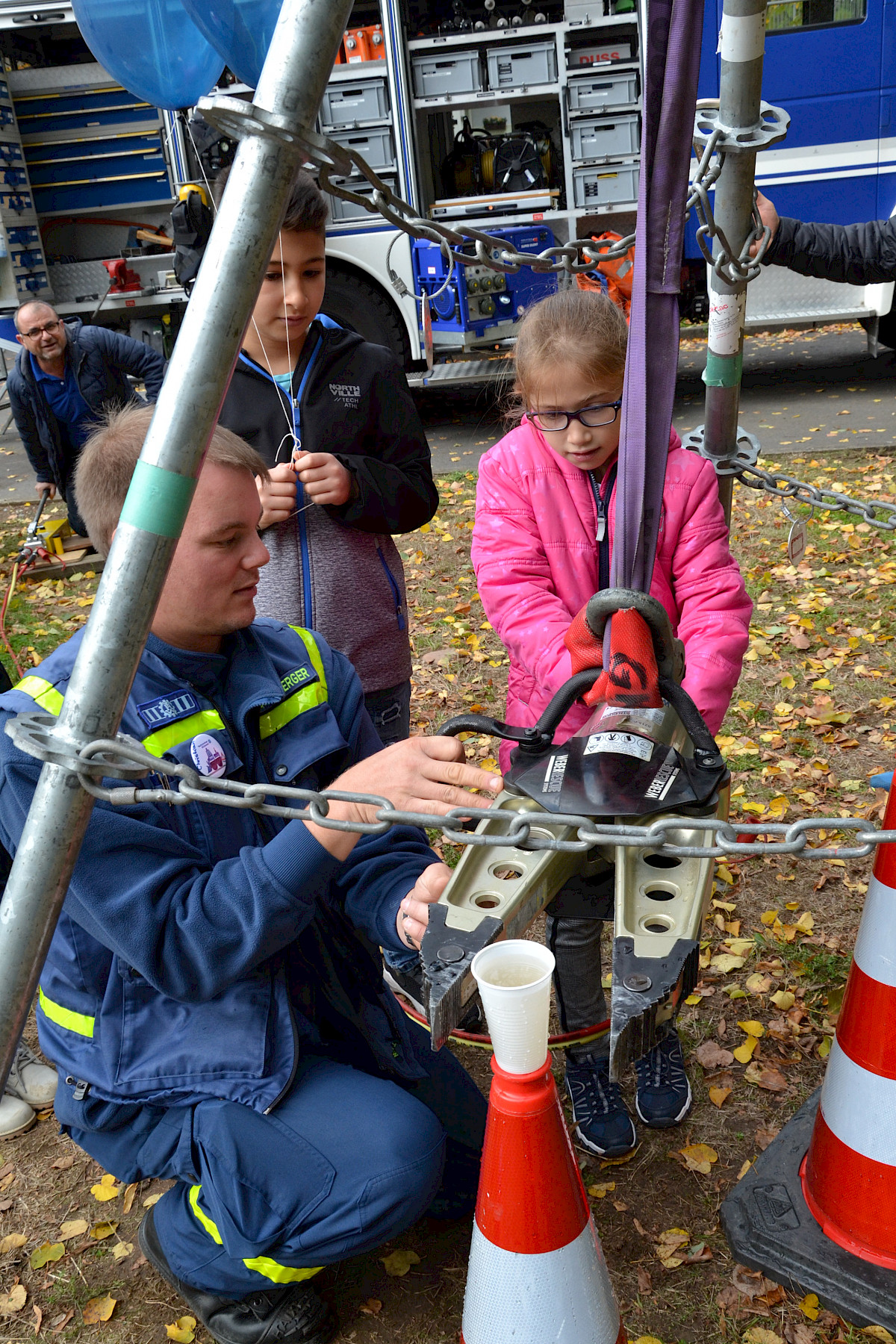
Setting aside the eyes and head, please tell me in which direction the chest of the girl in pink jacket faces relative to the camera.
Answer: toward the camera

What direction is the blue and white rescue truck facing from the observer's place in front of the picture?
facing to the right of the viewer

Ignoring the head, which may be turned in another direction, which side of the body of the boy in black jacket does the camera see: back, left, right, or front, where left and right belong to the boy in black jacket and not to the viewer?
front

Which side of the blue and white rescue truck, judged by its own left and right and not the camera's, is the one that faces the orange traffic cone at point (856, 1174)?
right

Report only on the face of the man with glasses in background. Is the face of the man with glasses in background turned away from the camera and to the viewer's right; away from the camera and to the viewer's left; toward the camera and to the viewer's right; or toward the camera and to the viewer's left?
toward the camera and to the viewer's right

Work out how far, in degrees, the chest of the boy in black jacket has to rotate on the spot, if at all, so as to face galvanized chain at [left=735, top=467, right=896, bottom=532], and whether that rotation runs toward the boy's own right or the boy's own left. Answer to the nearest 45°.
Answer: approximately 90° to the boy's own left

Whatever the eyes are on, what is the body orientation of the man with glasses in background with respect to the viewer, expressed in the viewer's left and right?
facing the viewer

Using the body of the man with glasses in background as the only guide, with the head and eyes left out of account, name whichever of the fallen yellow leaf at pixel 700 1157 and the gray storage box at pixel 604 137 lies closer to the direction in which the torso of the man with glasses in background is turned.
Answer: the fallen yellow leaf

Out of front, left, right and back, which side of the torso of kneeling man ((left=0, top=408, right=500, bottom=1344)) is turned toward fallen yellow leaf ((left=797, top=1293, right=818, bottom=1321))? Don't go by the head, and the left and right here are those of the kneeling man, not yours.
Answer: front

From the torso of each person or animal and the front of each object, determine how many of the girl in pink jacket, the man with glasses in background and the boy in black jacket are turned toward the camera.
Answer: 3

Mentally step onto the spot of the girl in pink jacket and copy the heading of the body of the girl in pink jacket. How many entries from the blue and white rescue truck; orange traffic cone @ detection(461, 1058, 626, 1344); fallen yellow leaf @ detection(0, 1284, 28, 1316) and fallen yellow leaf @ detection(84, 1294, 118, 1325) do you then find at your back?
1

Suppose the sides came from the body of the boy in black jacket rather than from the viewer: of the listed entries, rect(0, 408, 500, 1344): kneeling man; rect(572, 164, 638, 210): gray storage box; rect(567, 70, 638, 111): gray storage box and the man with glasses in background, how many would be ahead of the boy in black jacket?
1

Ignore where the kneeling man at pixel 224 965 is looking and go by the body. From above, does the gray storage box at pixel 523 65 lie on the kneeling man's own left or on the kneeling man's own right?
on the kneeling man's own left

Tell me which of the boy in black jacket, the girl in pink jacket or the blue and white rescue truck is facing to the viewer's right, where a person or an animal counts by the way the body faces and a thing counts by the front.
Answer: the blue and white rescue truck

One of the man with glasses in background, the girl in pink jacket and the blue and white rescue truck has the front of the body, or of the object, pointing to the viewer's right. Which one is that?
the blue and white rescue truck
